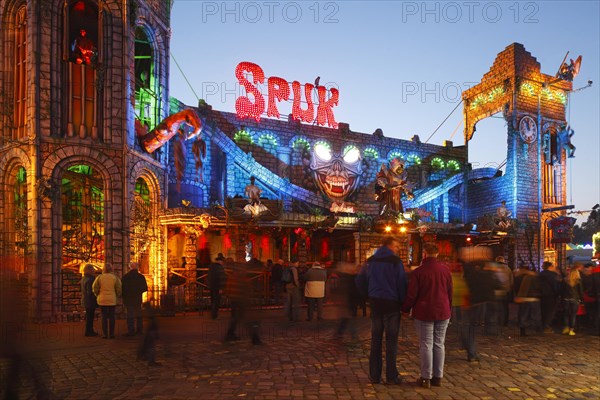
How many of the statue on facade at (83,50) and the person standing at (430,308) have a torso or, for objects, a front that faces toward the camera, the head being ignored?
1

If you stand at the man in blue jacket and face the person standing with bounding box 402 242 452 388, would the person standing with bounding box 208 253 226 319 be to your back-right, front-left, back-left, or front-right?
back-left

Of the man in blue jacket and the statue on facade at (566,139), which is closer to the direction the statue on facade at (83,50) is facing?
the man in blue jacket

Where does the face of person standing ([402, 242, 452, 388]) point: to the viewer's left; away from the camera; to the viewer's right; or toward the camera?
away from the camera

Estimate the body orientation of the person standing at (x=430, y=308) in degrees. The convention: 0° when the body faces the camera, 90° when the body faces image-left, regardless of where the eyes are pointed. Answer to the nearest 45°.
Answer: approximately 180°

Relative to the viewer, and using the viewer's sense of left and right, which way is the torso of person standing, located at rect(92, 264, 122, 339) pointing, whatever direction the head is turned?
facing away from the viewer

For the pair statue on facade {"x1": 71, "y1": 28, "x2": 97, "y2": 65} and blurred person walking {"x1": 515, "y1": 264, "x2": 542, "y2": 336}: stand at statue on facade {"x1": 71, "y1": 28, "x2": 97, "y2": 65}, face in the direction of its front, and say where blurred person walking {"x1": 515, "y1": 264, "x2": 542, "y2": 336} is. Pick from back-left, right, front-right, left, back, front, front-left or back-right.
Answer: front-left

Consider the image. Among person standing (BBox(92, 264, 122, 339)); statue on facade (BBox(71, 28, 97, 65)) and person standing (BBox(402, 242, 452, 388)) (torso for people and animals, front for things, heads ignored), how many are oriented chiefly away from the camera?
2

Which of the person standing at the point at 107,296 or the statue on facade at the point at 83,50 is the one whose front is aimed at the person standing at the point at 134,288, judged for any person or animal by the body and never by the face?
the statue on facade
